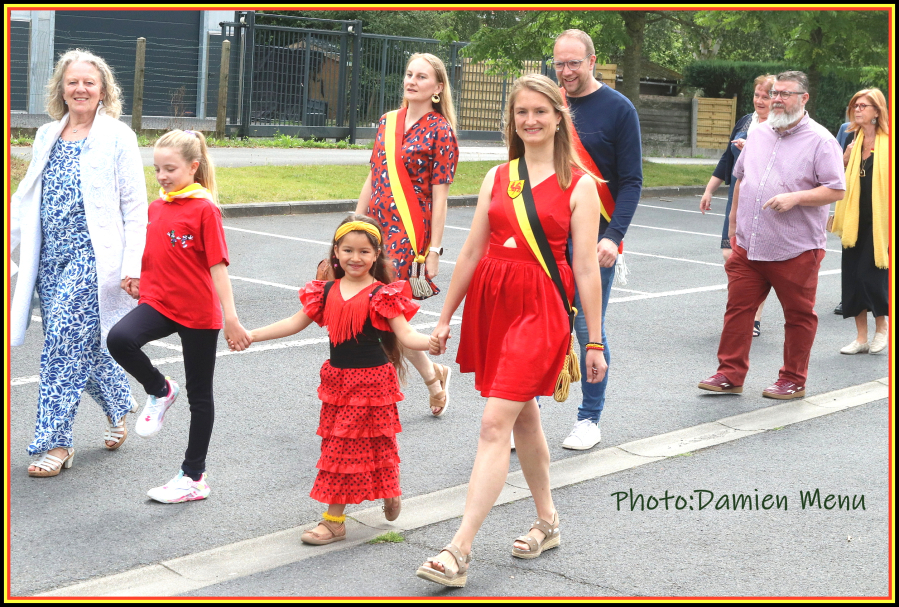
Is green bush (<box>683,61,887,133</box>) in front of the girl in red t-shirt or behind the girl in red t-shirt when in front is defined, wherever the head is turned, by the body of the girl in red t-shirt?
behind

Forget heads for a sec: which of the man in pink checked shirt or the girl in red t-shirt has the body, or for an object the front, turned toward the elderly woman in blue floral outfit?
the man in pink checked shirt

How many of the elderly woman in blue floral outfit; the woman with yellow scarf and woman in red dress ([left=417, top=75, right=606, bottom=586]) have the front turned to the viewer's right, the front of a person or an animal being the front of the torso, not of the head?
0

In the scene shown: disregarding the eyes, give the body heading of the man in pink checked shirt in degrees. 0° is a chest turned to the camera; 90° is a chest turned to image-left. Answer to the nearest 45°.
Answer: approximately 45°

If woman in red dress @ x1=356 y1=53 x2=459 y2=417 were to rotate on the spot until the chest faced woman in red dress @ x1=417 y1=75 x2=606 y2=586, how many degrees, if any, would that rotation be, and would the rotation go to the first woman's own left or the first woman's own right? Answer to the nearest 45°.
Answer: approximately 45° to the first woman's own left

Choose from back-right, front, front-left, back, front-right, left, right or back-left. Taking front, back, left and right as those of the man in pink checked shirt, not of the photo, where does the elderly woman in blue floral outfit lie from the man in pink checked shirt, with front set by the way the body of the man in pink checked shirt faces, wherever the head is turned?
front

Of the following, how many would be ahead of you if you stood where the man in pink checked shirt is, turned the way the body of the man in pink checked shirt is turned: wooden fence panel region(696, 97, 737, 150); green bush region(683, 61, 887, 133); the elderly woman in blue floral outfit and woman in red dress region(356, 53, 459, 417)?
2

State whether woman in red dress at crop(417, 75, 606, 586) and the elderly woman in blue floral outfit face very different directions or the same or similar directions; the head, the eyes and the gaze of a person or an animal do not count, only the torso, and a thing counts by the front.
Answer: same or similar directions

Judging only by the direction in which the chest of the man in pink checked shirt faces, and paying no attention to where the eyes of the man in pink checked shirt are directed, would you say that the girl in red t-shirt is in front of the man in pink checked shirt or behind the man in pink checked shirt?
in front

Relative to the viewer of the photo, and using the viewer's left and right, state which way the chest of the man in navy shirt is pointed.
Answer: facing the viewer and to the left of the viewer

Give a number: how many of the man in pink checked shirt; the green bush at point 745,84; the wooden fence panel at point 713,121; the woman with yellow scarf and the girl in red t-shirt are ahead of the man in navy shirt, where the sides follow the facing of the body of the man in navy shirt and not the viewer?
1

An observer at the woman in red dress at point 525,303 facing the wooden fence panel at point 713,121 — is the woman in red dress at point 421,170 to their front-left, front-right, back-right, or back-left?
front-left

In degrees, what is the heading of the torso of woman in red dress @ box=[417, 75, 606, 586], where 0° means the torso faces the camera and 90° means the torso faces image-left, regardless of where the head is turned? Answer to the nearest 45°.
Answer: approximately 45°

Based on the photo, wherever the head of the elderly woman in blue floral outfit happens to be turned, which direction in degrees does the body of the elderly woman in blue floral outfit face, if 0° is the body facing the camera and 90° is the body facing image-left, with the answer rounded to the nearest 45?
approximately 45°

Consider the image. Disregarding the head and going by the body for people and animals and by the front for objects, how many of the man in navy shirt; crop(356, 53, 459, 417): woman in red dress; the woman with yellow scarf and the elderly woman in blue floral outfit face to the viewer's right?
0

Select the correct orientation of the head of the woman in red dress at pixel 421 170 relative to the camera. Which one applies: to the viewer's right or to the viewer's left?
to the viewer's left

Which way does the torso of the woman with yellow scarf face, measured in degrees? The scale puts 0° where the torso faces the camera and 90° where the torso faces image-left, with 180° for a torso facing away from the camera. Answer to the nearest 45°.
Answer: approximately 45°
